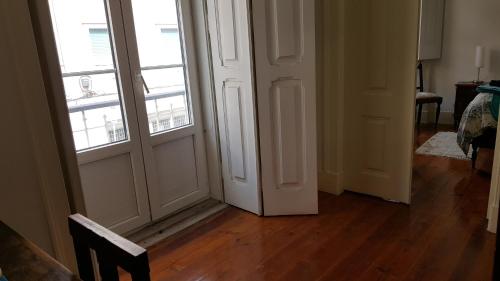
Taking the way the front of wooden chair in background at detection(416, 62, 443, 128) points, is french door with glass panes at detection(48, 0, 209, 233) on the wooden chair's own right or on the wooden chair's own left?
on the wooden chair's own right

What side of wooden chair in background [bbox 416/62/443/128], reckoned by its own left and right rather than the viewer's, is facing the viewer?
right

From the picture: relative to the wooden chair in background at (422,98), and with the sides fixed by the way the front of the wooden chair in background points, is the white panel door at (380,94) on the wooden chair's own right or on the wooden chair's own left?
on the wooden chair's own right

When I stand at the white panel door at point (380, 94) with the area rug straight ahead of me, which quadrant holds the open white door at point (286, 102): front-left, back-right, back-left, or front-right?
back-left

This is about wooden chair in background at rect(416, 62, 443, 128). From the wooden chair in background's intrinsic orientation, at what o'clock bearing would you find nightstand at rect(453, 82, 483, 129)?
The nightstand is roughly at 12 o'clock from the wooden chair in background.

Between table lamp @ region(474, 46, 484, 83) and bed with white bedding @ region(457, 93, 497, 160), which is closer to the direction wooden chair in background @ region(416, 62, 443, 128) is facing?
the table lamp

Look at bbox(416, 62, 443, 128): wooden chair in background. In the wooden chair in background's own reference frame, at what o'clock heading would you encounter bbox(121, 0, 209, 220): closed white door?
The closed white door is roughly at 4 o'clock from the wooden chair in background.
